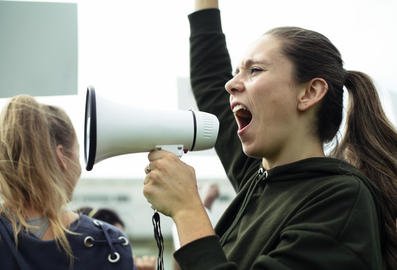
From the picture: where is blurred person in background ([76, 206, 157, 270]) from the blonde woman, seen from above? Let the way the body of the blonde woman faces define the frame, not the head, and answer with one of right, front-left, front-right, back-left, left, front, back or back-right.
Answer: front-left

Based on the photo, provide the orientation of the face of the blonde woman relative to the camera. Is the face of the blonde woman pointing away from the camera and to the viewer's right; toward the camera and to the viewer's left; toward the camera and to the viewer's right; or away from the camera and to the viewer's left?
away from the camera and to the viewer's right

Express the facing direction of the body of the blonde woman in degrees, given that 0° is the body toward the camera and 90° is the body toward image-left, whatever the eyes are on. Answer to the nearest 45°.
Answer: approximately 225°
